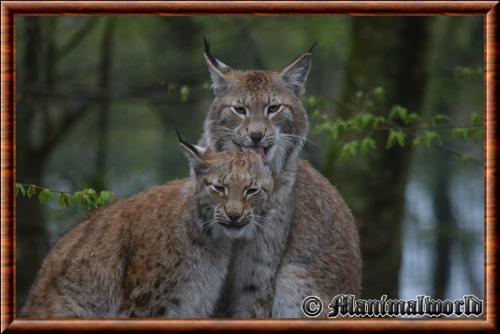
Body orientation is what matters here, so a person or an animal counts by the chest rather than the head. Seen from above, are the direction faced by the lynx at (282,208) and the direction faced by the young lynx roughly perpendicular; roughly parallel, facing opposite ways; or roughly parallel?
roughly perpendicular

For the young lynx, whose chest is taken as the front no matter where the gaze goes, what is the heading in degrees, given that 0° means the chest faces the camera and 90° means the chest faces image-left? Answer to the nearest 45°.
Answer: approximately 315°

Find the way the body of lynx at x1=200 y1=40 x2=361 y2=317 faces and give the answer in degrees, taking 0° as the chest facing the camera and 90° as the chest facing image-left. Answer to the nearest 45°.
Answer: approximately 45°

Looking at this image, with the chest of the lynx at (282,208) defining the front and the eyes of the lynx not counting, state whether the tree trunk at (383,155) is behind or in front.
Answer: behind

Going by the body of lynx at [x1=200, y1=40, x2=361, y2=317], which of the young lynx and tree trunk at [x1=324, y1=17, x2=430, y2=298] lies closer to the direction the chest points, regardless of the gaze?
the young lynx

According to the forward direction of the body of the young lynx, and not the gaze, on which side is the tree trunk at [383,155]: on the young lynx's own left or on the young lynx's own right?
on the young lynx's own left
